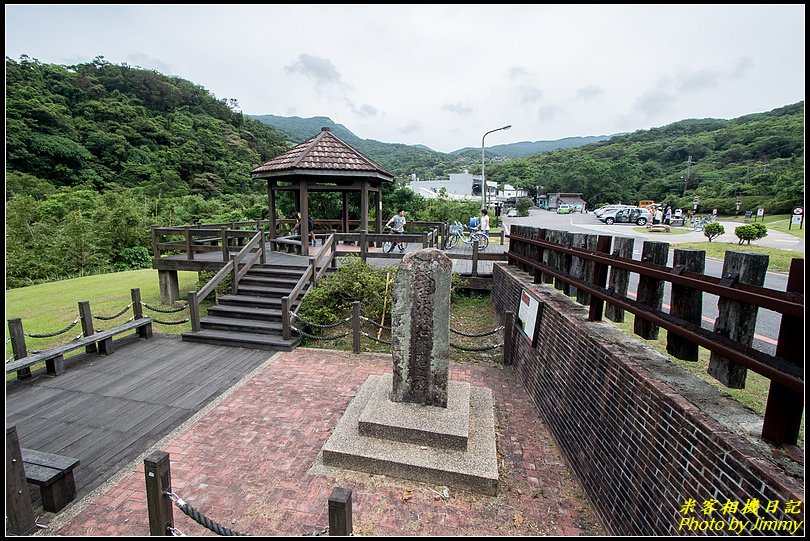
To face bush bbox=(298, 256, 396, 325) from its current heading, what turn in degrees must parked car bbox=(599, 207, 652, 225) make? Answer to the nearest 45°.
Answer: approximately 90° to its left

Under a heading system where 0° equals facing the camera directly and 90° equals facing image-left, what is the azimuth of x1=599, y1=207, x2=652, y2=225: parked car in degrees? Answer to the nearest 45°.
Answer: approximately 90°

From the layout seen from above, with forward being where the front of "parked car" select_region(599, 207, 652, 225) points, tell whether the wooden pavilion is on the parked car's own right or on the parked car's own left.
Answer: on the parked car's own left

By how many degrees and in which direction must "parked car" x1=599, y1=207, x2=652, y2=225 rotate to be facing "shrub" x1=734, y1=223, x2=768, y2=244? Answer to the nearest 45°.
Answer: approximately 90° to its left

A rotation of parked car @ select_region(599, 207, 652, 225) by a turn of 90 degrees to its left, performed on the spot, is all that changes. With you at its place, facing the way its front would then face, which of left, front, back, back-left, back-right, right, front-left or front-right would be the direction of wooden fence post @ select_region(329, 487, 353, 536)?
front

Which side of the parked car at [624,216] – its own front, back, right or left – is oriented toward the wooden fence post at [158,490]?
left

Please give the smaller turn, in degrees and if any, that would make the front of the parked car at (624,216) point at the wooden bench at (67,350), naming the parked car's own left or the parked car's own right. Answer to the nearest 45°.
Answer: approximately 90° to the parked car's own left

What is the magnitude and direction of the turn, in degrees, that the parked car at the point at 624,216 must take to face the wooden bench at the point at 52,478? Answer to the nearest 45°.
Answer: approximately 90° to its left
